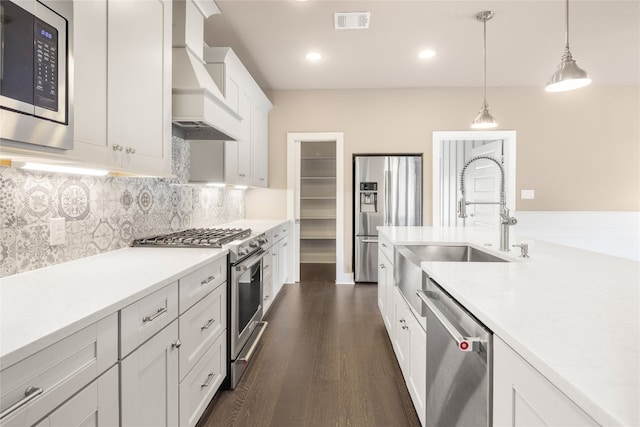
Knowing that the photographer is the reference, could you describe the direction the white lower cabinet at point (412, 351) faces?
facing to the left of the viewer

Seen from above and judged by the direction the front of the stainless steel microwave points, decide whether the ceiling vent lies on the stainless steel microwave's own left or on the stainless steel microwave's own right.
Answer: on the stainless steel microwave's own left

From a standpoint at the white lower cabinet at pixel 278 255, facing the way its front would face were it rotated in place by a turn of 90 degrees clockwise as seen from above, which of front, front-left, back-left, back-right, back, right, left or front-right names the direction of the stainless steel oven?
front

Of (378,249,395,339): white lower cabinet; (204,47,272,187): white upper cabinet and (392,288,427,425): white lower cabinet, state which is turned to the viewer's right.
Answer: the white upper cabinet

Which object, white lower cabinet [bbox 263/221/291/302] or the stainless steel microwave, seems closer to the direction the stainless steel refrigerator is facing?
the stainless steel microwave

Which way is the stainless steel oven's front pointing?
to the viewer's right

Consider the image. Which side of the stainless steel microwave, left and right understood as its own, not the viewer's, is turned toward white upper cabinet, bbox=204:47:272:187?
left

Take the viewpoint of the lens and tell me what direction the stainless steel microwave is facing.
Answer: facing the viewer and to the right of the viewer

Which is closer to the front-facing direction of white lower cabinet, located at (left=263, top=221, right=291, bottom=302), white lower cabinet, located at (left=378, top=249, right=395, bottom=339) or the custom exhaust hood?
the white lower cabinet

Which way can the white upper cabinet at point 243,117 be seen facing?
to the viewer's right

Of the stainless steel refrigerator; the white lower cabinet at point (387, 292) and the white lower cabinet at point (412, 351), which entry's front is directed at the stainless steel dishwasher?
the stainless steel refrigerator

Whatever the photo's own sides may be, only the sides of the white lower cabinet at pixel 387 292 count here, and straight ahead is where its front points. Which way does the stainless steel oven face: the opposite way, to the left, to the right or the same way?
the opposite way
